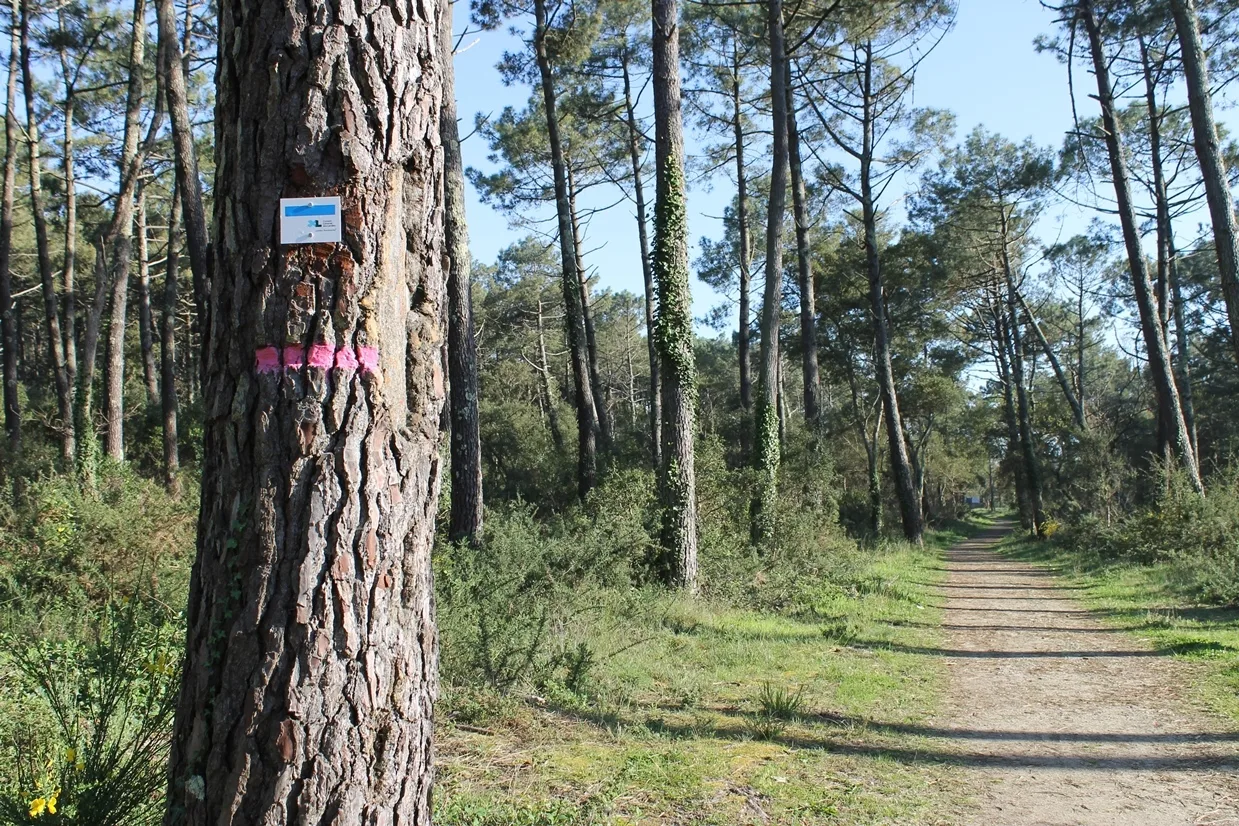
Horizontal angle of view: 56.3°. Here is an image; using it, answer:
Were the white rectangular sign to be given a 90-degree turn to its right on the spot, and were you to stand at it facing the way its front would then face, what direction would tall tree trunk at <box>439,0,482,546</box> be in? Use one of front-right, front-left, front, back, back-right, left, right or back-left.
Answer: right

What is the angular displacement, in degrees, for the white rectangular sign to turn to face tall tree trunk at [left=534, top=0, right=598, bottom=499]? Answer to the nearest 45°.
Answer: approximately 180°

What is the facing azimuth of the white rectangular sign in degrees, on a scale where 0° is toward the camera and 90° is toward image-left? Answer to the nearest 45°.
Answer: approximately 0°

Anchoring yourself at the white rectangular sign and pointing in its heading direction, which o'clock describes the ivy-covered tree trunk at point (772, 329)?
The ivy-covered tree trunk is roughly at 7 o'clock from the white rectangular sign.

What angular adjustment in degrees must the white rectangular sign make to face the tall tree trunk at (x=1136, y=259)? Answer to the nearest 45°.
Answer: approximately 135° to its left

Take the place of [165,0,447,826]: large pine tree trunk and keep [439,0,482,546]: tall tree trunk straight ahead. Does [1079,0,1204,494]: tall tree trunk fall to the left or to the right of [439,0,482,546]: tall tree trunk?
right

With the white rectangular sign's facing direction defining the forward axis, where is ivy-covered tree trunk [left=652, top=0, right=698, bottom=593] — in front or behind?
behind

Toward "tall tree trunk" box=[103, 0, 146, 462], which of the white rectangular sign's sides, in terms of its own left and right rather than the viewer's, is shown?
back
